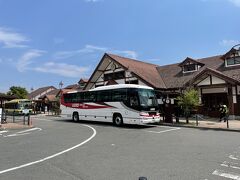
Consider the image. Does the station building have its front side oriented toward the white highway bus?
yes

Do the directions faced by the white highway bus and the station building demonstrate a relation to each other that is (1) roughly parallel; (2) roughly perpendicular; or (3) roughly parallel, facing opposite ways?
roughly perpendicular

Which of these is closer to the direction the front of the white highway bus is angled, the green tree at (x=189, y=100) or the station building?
the green tree

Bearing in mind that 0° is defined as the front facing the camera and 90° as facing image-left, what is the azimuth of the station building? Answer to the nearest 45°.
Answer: approximately 45°

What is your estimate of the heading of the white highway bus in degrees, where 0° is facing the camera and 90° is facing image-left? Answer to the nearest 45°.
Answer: approximately 315°

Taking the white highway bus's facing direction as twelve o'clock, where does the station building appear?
The station building is roughly at 9 o'clock from the white highway bus.

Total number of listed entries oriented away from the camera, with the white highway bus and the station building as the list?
0
